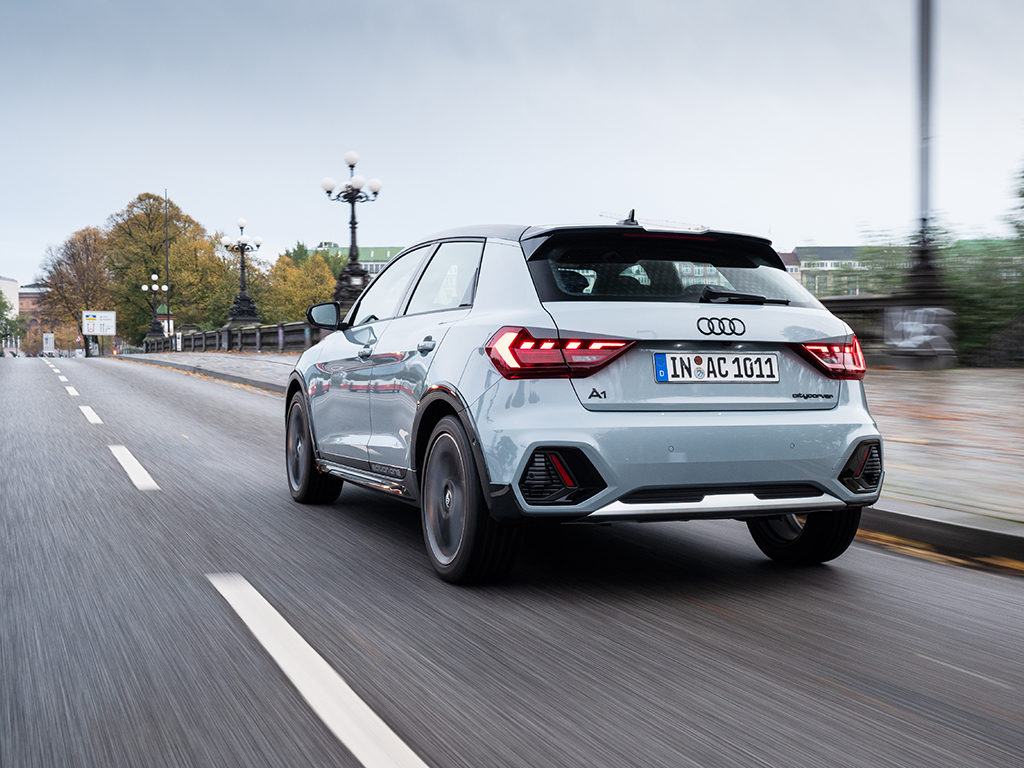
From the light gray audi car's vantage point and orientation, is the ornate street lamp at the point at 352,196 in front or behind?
in front

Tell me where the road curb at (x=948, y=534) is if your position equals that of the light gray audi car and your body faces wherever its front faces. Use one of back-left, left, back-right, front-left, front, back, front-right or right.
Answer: right

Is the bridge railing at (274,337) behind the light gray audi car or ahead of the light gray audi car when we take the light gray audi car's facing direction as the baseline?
ahead

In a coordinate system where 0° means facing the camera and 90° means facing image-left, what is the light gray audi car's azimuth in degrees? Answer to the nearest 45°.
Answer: approximately 135°

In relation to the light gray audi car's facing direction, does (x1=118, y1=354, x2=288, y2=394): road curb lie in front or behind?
in front

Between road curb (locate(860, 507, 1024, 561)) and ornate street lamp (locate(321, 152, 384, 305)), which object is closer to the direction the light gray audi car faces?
the ornate street lamp

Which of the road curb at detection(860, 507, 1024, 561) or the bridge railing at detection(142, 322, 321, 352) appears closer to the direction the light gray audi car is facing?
the bridge railing
